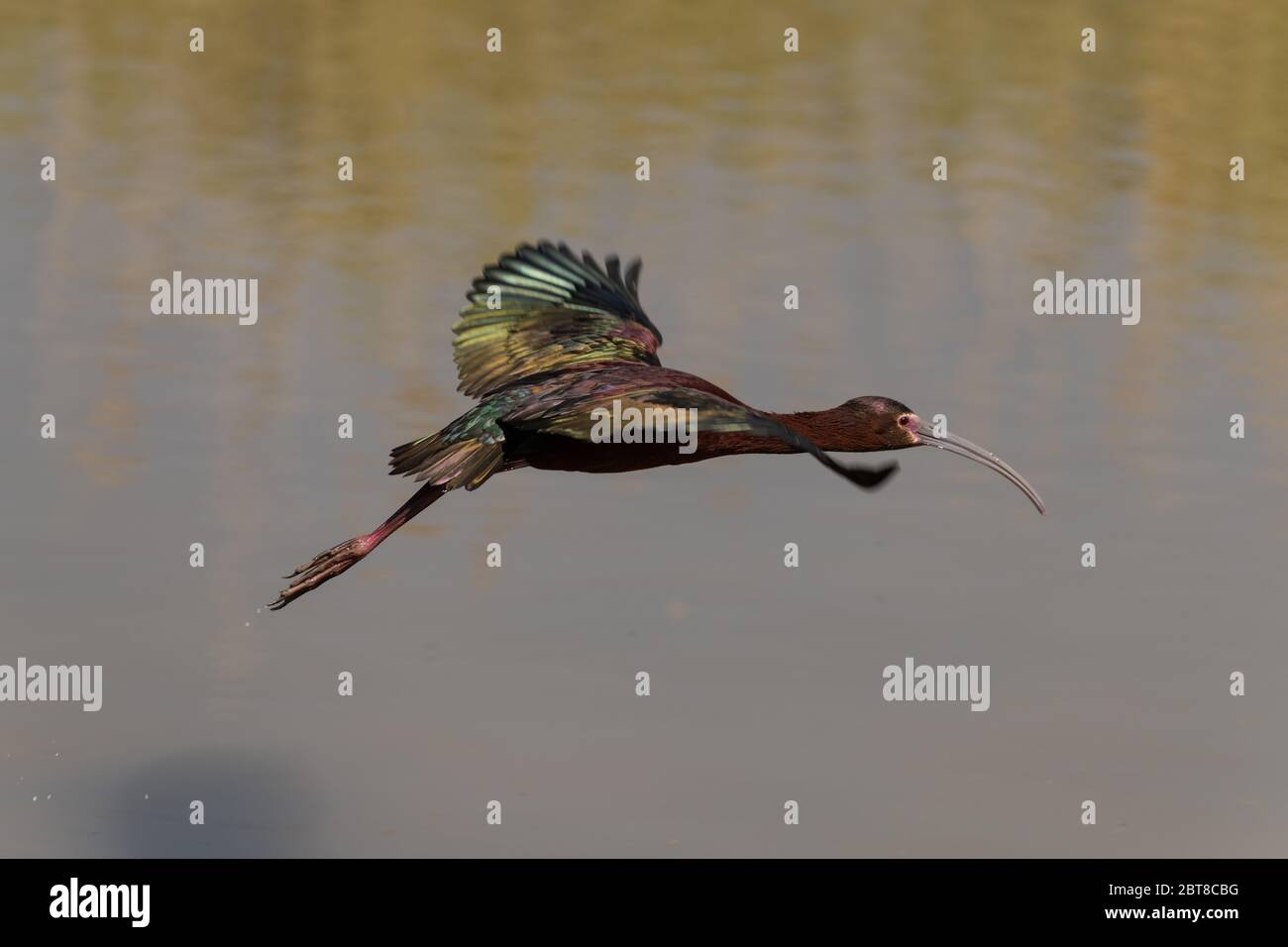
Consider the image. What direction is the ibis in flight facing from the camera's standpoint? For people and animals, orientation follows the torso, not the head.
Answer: to the viewer's right
